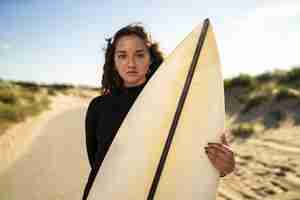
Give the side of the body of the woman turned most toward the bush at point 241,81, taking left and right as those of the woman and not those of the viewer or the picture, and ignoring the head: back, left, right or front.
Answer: back

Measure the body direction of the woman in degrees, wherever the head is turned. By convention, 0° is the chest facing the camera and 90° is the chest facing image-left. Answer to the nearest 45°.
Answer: approximately 0°

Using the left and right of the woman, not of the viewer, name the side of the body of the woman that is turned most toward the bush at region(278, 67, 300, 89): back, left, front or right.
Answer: back

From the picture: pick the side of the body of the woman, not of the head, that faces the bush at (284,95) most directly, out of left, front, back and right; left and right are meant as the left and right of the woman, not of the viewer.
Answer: back

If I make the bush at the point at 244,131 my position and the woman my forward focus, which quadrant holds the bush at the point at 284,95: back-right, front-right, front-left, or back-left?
back-left

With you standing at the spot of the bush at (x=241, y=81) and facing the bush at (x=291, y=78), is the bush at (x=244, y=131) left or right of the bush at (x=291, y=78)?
right

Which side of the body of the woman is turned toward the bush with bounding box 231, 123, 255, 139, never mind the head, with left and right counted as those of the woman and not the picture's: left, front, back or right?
back
